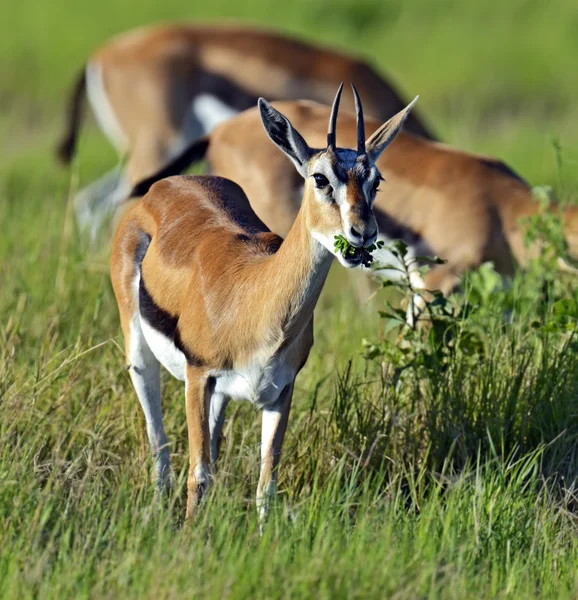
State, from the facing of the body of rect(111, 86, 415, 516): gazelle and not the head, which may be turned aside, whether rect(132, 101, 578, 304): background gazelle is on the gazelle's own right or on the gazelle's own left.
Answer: on the gazelle's own left

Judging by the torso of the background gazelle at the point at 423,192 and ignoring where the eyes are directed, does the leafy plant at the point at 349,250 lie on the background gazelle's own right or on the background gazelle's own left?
on the background gazelle's own right

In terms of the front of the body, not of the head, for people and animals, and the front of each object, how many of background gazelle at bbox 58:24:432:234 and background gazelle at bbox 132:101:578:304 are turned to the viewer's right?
2

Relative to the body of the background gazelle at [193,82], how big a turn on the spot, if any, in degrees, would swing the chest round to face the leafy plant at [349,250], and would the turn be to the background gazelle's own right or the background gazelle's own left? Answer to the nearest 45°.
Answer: approximately 90° to the background gazelle's own right

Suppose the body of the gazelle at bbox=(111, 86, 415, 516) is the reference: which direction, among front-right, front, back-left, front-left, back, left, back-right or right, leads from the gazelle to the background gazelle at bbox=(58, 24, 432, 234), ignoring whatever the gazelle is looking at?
back-left

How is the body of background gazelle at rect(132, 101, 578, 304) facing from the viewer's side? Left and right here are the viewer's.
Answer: facing to the right of the viewer

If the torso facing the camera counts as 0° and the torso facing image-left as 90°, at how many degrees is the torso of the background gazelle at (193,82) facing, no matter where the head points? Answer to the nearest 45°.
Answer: approximately 270°

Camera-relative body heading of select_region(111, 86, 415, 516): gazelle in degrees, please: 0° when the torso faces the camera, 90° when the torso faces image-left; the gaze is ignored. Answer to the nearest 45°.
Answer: approximately 315°

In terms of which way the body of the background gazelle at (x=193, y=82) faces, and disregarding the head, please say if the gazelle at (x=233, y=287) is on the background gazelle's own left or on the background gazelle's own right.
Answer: on the background gazelle's own right
